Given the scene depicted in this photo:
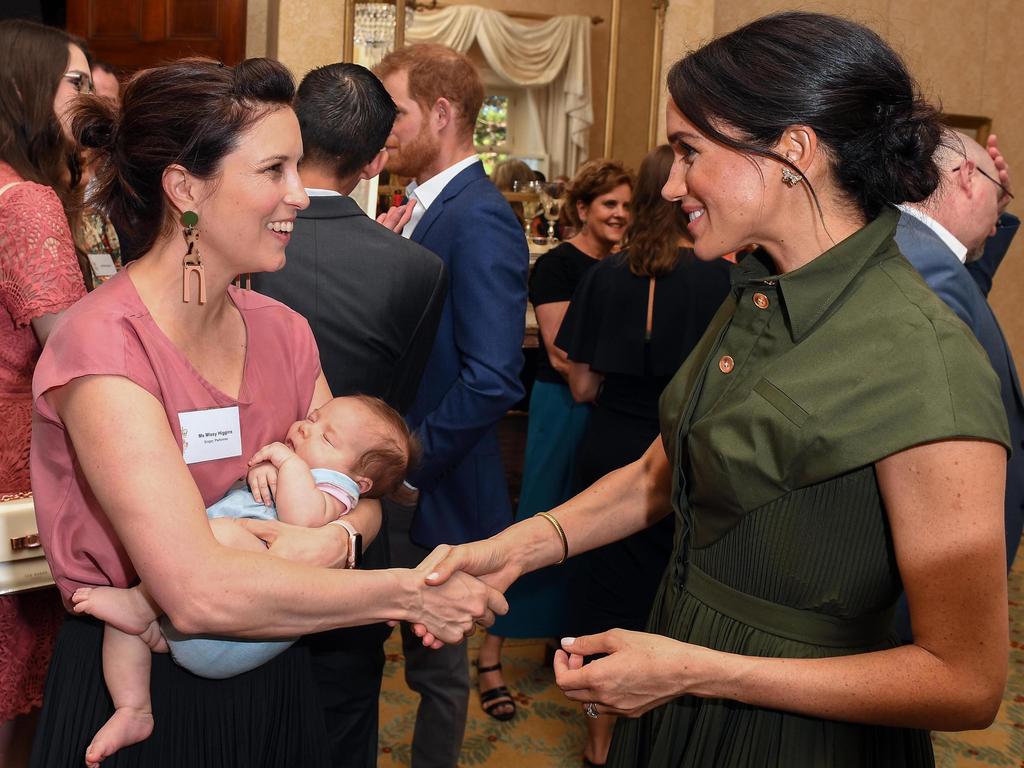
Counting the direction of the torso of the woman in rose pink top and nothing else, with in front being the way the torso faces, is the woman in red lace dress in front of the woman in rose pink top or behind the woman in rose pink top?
behind

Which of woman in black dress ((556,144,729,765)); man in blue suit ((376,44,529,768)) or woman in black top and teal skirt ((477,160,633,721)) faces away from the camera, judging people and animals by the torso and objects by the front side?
woman in black dress ((556,144,729,765))

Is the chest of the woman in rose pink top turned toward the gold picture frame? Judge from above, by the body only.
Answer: no

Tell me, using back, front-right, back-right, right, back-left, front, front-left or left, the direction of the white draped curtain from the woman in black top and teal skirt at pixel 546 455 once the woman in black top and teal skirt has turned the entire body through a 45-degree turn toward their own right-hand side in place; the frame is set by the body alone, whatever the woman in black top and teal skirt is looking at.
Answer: back

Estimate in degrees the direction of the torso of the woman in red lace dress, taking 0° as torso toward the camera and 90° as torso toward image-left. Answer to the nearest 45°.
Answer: approximately 225°

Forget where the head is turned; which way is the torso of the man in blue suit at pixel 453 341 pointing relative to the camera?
to the viewer's left

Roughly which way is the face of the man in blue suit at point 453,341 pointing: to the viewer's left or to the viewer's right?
to the viewer's left

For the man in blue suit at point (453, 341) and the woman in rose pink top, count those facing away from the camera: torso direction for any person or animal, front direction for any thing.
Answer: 0

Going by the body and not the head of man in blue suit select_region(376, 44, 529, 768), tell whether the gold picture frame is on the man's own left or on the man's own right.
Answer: on the man's own right

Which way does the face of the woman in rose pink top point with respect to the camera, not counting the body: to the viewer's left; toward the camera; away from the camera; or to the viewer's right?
to the viewer's right

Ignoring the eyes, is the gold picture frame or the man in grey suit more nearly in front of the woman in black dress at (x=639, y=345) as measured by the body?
the gold picture frame

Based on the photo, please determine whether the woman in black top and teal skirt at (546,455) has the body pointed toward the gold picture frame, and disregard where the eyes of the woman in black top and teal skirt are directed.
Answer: no

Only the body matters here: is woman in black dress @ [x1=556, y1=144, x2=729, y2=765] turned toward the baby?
no

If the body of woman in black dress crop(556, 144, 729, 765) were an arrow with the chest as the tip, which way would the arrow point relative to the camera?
away from the camera

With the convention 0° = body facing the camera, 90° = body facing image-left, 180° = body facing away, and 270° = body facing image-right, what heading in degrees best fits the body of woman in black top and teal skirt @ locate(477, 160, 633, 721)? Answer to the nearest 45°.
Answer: approximately 315°

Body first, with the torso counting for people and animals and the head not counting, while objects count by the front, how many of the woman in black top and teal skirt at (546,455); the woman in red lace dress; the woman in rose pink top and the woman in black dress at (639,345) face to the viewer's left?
0

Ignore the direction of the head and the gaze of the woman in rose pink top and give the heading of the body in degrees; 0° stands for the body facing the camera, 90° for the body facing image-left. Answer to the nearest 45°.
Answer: approximately 315°

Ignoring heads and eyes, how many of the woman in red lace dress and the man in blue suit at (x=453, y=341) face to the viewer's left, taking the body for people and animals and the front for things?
1
